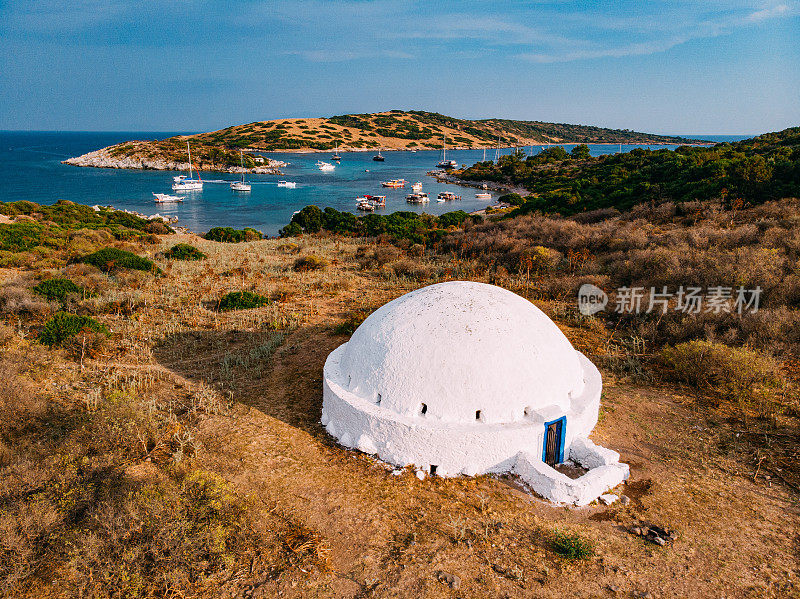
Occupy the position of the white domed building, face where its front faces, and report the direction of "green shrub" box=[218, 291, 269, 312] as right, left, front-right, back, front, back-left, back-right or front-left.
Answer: back

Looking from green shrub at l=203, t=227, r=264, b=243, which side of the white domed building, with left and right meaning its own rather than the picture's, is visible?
back

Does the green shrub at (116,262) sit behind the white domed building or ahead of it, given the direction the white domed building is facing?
behind

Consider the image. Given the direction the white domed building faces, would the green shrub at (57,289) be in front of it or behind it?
behind

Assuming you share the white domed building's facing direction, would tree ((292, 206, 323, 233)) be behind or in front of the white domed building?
behind

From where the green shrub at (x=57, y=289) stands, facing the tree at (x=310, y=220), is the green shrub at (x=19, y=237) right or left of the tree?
left

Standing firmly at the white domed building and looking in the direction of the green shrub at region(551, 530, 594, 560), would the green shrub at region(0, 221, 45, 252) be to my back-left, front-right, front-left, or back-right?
back-right

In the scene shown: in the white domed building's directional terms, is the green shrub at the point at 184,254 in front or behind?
behind

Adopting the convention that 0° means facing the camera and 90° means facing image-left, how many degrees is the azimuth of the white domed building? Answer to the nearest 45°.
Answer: approximately 315°

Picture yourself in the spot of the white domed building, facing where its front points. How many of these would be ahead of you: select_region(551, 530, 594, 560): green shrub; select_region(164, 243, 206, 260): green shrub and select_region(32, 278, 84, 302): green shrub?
1

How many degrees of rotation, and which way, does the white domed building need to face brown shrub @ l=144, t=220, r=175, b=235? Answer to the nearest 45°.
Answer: approximately 180°
